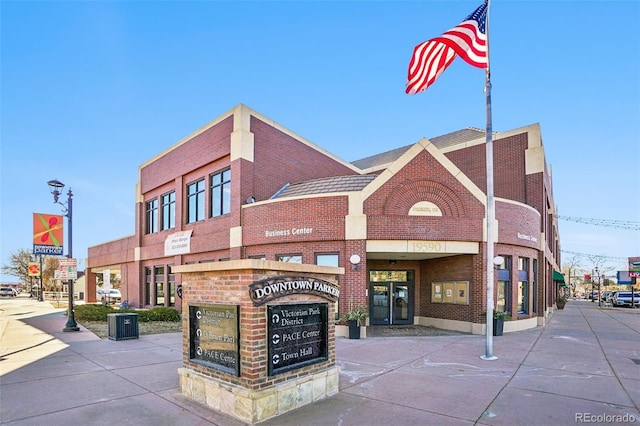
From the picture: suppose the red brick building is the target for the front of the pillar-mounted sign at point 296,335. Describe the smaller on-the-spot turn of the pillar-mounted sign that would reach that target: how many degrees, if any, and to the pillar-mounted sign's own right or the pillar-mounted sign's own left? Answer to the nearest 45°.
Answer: approximately 135° to the pillar-mounted sign's own left

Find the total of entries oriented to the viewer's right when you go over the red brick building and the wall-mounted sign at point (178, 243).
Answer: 0

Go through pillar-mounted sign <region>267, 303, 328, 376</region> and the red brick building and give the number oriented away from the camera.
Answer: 0

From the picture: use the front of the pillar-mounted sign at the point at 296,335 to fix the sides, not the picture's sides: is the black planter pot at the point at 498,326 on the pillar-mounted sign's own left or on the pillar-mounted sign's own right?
on the pillar-mounted sign's own left

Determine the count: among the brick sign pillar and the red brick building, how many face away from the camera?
0

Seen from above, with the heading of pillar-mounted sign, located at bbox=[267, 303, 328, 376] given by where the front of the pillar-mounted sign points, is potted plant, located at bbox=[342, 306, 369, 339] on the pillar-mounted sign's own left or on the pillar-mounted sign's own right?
on the pillar-mounted sign's own left
